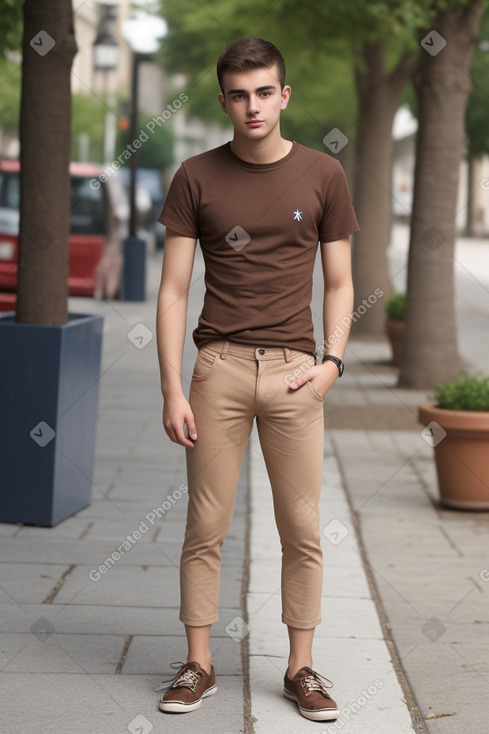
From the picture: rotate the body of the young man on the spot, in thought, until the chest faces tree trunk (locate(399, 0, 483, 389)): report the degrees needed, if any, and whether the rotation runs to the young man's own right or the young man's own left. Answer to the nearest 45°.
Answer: approximately 180°

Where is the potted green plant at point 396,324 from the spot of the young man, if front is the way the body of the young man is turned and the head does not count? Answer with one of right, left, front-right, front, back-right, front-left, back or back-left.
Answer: back

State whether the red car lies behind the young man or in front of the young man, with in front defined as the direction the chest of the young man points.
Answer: behind

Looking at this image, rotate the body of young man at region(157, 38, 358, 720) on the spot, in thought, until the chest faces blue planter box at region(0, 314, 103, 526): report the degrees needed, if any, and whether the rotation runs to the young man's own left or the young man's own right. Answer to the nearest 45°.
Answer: approximately 135° to the young man's own right

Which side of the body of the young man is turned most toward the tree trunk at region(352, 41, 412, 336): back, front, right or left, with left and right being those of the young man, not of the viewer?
back

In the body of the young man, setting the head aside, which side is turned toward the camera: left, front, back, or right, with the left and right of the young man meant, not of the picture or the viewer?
front

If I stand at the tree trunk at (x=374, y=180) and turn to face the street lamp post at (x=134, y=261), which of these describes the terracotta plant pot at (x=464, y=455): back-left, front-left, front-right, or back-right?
back-left

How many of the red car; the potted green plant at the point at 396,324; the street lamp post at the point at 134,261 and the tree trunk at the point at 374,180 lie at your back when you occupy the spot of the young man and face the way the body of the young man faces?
4
